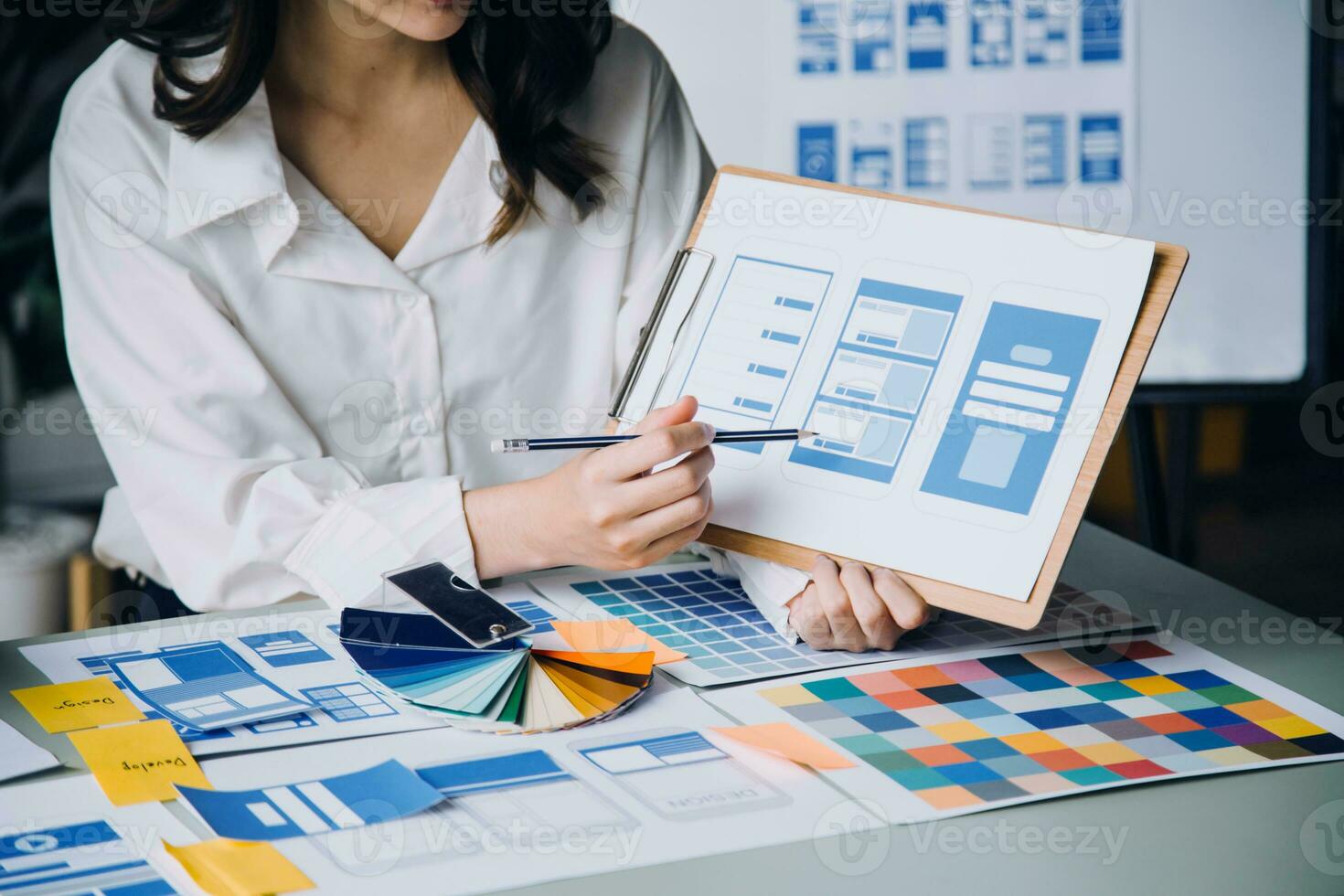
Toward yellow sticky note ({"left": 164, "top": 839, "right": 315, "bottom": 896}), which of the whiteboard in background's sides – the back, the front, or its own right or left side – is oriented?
front

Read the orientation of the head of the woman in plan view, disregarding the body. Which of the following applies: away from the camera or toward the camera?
toward the camera

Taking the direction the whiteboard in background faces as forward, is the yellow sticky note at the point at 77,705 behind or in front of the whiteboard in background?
in front

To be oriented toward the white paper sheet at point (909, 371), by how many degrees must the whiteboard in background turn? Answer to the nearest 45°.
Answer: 0° — it already faces it

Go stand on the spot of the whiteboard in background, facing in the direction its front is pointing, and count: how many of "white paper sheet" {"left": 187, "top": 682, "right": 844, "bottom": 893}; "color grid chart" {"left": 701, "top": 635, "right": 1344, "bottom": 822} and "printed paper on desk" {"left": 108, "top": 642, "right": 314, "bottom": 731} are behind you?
0

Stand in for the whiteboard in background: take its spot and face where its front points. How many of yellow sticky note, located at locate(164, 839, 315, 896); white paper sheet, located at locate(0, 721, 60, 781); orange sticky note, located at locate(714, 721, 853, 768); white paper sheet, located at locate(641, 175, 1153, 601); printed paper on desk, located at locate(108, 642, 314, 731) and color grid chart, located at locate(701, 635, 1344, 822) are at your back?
0

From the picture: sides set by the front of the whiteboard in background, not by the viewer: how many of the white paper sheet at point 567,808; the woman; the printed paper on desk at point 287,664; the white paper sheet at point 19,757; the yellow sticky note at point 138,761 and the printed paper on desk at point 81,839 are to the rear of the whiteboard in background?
0

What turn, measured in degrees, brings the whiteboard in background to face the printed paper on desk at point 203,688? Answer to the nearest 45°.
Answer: approximately 45° to its right

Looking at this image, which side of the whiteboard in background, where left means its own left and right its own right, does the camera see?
front

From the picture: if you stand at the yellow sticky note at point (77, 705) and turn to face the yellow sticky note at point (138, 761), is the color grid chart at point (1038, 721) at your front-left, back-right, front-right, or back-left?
front-left

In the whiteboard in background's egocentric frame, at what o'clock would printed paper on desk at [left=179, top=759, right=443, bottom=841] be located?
The printed paper on desk is roughly at 1 o'clock from the whiteboard in background.

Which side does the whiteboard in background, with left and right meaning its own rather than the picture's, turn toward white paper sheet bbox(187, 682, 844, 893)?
front

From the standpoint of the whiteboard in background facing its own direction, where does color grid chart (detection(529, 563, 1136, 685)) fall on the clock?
The color grid chart is roughly at 1 o'clock from the whiteboard in background.

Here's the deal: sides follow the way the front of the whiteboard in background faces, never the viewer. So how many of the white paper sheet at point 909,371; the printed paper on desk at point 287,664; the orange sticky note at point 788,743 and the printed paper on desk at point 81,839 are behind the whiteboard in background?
0

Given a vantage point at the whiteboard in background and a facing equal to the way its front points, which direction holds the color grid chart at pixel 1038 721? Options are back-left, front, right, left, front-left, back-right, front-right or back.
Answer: front
